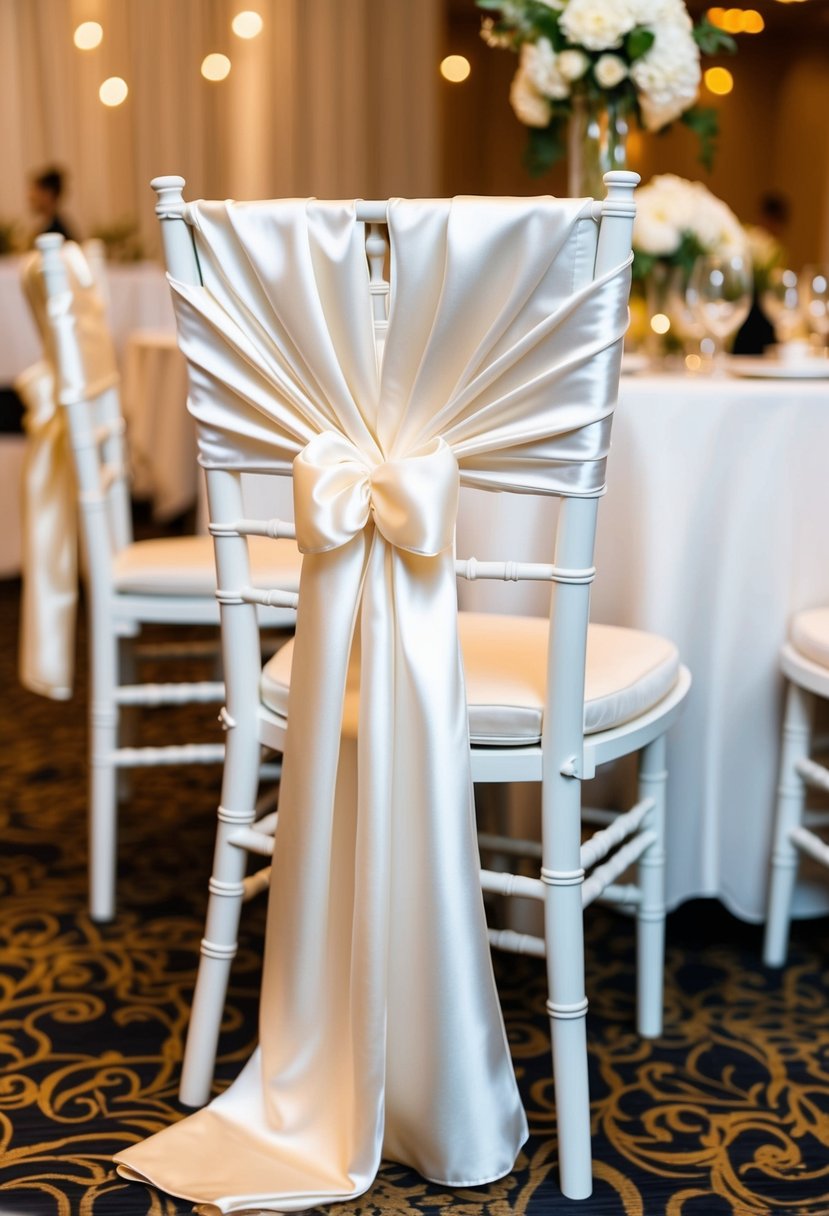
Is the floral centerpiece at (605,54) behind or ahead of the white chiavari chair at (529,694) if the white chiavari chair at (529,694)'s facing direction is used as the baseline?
ahead

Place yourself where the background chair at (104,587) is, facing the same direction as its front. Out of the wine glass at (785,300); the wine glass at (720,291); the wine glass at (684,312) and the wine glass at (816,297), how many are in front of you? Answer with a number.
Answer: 4

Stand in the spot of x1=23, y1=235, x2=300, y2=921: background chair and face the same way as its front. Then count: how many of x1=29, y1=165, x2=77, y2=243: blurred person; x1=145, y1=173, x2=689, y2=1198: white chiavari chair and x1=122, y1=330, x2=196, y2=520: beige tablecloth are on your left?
2

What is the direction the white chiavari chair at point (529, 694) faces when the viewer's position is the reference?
facing away from the viewer and to the right of the viewer

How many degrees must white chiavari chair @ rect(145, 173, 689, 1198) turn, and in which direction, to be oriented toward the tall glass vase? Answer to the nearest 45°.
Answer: approximately 45° to its left

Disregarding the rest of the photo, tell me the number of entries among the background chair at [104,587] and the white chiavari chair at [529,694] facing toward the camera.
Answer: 0

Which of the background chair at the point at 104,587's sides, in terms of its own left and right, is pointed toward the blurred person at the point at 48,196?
left

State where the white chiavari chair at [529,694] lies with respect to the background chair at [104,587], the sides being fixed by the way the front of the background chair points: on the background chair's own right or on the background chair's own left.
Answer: on the background chair's own right

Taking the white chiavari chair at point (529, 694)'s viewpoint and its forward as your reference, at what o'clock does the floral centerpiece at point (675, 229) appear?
The floral centerpiece is roughly at 11 o'clock from the white chiavari chair.

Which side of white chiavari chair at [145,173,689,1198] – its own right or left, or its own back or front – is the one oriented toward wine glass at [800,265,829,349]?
front

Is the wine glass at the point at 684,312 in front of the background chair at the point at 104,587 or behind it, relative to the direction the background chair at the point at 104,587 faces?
in front

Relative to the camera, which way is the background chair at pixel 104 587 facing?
to the viewer's right

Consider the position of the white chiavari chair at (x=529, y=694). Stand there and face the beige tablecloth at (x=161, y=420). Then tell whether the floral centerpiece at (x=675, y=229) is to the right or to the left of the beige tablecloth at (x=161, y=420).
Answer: right

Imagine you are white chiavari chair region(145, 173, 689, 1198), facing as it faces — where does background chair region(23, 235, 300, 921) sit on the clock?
The background chair is roughly at 9 o'clock from the white chiavari chair.

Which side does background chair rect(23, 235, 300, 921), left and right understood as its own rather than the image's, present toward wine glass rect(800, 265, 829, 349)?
front
